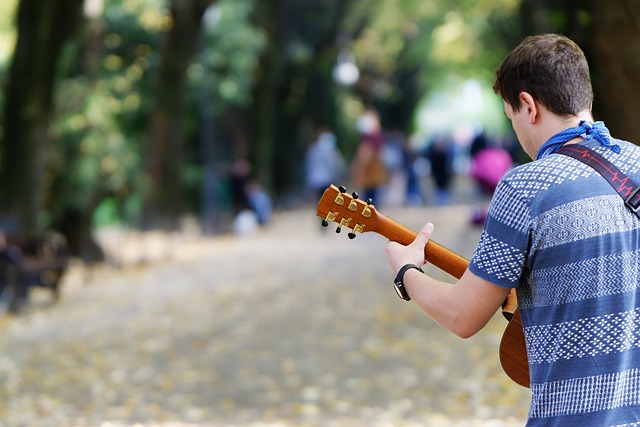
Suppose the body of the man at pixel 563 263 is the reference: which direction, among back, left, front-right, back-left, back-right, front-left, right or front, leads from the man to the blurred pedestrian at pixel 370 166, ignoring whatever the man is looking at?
front-right

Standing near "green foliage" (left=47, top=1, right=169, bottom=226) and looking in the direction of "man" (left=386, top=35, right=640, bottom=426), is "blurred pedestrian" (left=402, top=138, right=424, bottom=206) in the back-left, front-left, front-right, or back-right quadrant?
back-left

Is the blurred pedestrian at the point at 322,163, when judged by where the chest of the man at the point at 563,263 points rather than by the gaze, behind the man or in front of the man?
in front

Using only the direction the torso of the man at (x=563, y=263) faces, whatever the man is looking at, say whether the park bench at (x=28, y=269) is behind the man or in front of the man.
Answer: in front

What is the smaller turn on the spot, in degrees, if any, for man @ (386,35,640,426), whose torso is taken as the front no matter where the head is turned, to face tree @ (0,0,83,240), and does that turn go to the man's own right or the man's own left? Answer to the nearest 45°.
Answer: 0° — they already face it

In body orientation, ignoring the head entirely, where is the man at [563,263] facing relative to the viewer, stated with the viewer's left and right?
facing away from the viewer and to the left of the viewer

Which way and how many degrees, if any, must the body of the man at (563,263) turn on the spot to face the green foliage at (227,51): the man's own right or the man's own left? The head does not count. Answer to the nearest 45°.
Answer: approximately 45° to the man's own right

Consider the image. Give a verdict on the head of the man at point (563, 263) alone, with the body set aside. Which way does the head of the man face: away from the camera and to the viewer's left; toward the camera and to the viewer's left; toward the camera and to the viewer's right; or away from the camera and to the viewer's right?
away from the camera and to the viewer's left

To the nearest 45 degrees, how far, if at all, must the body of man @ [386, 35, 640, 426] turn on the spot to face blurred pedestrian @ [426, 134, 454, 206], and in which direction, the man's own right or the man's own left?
approximately 45° to the man's own right

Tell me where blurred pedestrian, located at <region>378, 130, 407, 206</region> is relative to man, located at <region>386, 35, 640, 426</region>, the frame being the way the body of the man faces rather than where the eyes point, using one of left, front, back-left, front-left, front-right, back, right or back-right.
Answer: front-right
